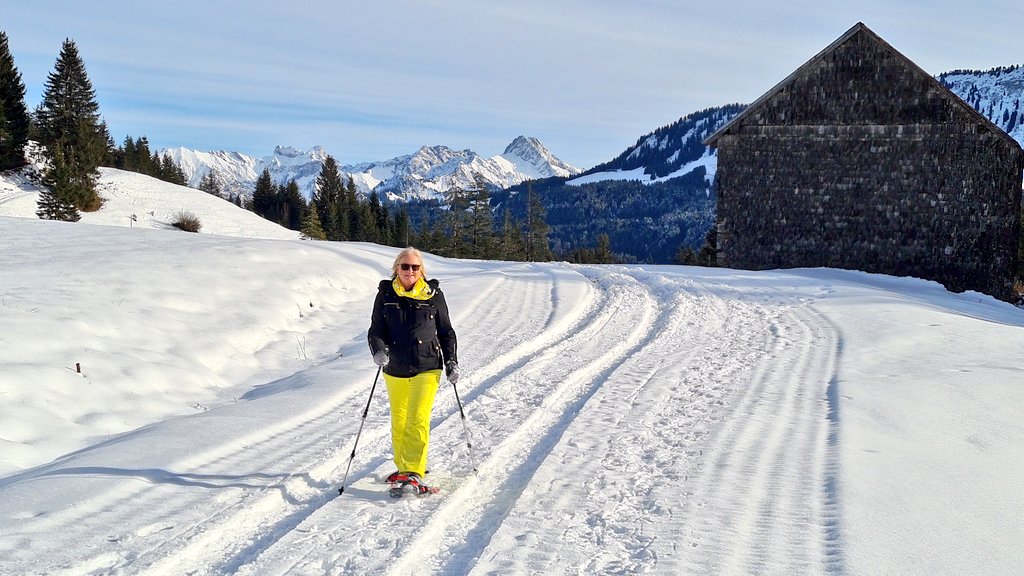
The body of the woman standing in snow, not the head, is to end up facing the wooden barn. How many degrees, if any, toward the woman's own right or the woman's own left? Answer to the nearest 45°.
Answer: approximately 135° to the woman's own left

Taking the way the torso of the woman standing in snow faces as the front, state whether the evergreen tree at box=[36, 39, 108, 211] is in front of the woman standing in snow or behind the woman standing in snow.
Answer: behind

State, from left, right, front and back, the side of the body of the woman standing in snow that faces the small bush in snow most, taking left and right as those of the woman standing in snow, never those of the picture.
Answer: back

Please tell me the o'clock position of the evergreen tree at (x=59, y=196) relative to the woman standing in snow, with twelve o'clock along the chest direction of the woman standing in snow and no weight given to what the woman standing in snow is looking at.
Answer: The evergreen tree is roughly at 5 o'clock from the woman standing in snow.

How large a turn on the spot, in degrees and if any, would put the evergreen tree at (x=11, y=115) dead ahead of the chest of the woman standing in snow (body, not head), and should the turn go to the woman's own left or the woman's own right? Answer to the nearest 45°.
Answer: approximately 135° to the woman's own right

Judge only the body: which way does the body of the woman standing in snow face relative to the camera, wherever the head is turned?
toward the camera
